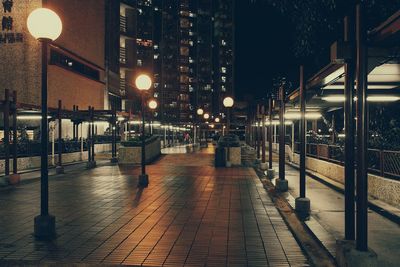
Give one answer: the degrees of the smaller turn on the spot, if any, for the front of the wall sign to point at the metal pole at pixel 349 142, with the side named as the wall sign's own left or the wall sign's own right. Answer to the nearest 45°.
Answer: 0° — it already faces it

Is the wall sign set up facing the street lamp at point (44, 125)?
yes

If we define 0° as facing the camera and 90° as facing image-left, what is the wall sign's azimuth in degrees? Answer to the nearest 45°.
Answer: approximately 0°

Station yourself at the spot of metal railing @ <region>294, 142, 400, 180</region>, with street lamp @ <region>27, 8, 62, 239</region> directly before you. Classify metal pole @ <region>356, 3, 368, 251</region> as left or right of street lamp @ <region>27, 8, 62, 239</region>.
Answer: left
